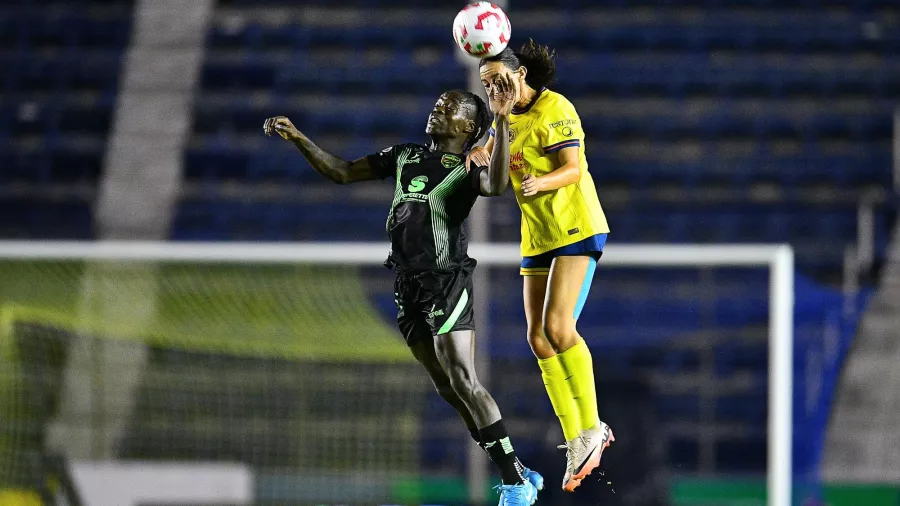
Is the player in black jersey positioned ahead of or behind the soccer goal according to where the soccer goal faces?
ahead

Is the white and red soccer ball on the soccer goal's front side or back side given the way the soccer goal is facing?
on the front side

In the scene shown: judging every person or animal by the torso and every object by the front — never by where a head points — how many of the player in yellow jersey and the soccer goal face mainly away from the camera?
0

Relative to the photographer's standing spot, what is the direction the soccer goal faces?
facing the viewer

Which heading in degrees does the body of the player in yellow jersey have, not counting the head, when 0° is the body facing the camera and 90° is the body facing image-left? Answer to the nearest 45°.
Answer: approximately 45°
